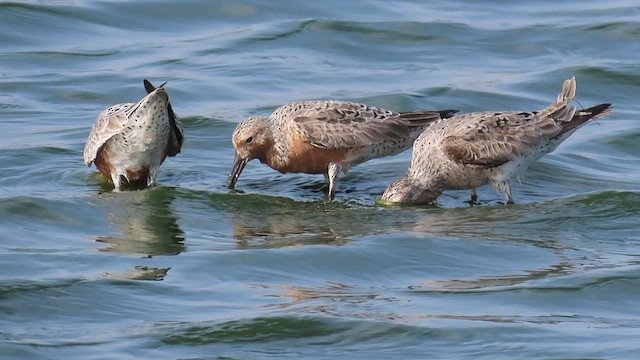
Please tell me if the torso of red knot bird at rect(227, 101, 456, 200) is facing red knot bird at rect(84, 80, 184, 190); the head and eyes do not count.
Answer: yes

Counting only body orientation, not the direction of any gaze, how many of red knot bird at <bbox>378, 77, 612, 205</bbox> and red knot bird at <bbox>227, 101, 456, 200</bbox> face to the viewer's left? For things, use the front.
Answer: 2

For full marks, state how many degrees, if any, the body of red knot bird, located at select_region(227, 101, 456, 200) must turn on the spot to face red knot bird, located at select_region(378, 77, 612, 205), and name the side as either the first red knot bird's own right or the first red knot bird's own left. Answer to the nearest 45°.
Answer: approximately 180°

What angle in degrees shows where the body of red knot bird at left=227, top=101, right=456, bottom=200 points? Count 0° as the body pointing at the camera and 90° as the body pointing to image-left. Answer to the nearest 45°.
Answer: approximately 90°

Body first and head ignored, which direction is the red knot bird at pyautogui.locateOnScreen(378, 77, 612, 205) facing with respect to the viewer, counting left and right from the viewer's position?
facing to the left of the viewer

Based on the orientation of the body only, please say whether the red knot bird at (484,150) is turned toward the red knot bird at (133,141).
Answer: yes

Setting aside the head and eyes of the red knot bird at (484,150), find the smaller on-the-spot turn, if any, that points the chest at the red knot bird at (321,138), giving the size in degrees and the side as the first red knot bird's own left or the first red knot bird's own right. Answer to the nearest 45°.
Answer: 0° — it already faces it
